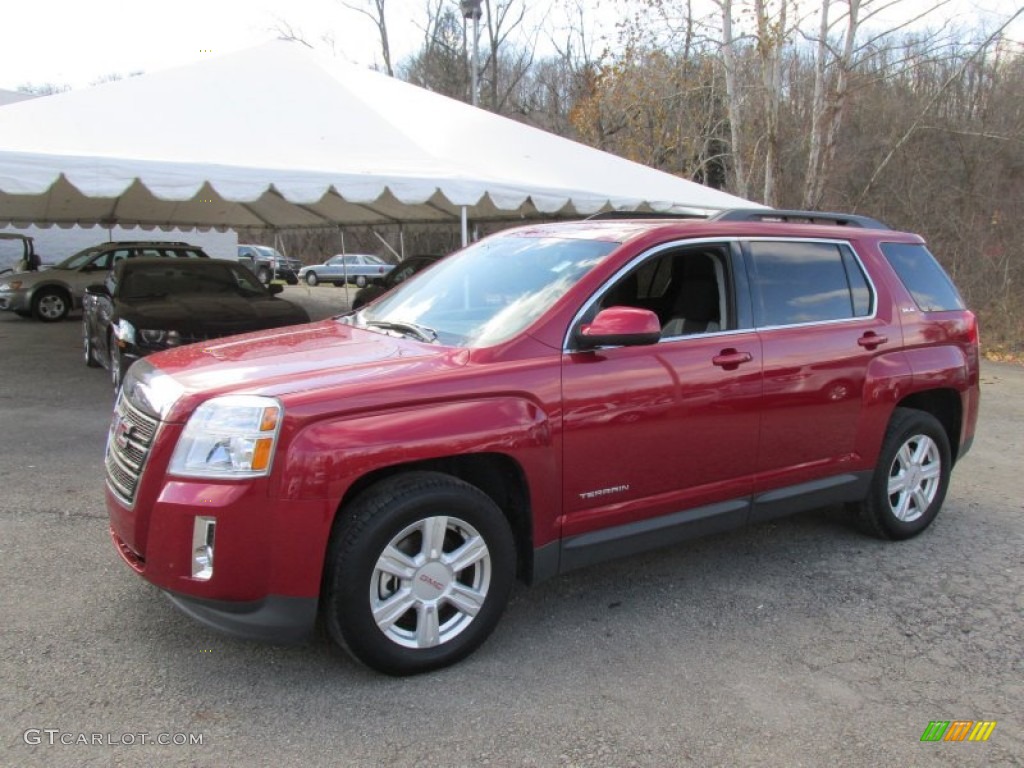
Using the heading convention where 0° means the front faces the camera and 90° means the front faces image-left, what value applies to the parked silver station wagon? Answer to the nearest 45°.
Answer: approximately 45°

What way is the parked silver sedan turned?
to the viewer's left

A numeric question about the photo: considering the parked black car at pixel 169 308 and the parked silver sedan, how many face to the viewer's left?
1

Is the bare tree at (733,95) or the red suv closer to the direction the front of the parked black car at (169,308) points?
the red suv

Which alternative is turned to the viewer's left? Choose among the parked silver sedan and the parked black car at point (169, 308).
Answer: the parked silver sedan
